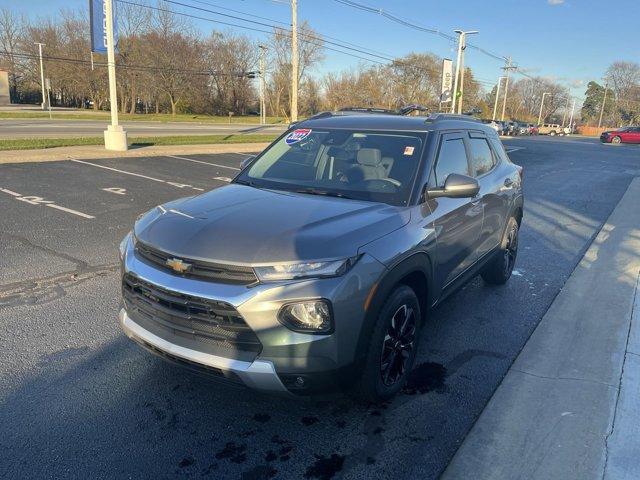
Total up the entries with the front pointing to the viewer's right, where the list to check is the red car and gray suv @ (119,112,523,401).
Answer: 0

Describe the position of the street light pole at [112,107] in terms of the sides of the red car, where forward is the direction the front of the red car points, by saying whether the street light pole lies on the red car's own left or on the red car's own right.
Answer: on the red car's own left

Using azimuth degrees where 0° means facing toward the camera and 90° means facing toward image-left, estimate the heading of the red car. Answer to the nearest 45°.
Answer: approximately 90°

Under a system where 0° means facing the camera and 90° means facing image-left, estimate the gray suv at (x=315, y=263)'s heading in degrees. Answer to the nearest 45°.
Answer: approximately 45°

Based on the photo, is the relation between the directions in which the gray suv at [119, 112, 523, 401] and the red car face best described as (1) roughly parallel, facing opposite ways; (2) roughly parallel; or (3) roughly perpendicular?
roughly perpendicular

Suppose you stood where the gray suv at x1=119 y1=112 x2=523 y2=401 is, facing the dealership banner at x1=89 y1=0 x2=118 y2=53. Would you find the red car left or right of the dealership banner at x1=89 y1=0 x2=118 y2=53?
right

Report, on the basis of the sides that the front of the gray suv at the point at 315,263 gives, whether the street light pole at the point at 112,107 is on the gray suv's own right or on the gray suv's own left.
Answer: on the gray suv's own right

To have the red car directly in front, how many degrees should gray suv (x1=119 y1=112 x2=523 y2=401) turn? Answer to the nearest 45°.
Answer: approximately 180°

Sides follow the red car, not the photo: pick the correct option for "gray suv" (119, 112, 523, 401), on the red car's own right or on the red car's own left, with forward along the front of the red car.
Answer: on the red car's own left

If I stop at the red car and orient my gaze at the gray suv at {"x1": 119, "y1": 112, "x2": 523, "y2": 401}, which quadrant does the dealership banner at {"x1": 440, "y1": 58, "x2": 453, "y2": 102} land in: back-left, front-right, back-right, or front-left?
front-right

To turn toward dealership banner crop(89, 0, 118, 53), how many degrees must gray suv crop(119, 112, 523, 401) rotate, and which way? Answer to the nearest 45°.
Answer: approximately 90° to its right
